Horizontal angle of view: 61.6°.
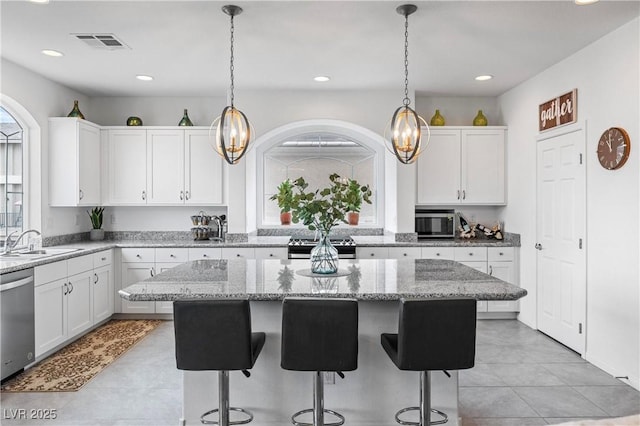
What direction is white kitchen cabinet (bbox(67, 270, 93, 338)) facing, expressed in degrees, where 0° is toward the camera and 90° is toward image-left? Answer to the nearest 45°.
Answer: approximately 315°

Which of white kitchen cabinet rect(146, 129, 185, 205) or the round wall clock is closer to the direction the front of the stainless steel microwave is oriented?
the round wall clock

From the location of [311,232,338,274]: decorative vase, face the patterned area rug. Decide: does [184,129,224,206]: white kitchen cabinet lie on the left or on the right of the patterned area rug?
right

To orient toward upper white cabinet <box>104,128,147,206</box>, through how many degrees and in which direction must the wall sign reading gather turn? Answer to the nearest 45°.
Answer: approximately 45° to its right

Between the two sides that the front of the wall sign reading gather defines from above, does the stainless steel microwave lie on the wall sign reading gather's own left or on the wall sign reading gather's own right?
on the wall sign reading gather's own right

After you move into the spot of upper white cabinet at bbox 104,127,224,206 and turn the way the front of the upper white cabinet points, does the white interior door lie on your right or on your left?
on your left

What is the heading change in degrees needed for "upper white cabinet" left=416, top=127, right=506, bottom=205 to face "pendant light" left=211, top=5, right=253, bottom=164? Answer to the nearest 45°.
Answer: approximately 45° to its right

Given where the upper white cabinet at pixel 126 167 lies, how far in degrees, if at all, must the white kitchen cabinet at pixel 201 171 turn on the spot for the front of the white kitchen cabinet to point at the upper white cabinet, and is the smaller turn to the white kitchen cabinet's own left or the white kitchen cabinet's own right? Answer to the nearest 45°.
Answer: approximately 90° to the white kitchen cabinet's own right

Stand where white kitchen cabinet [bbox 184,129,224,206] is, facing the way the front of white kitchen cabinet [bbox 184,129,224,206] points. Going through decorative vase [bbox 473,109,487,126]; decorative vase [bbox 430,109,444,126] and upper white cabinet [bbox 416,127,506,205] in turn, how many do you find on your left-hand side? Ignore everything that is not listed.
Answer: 3
